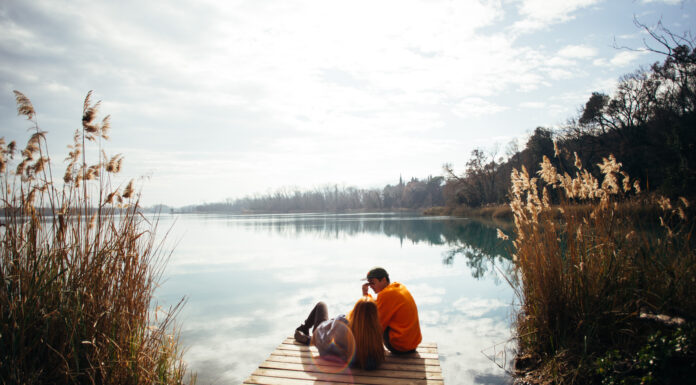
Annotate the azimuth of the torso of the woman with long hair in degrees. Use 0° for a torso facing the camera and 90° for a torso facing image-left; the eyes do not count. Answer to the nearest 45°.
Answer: approximately 135°

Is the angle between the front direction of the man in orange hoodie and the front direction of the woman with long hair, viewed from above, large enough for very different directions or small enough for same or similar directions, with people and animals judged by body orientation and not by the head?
same or similar directions

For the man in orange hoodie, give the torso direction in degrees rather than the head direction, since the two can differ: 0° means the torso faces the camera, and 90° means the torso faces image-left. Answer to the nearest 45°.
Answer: approximately 135°

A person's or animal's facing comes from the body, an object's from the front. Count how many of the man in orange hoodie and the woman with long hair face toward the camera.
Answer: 0
